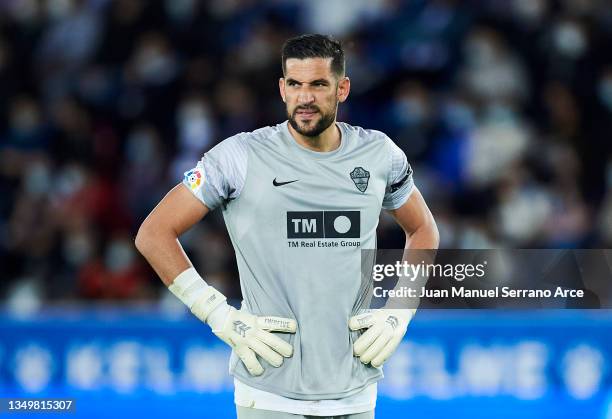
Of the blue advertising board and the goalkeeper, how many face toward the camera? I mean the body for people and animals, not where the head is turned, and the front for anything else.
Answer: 2

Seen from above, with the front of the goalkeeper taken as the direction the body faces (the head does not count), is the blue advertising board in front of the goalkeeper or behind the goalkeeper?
behind

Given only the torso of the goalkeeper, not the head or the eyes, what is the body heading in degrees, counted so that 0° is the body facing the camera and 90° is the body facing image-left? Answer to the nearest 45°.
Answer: approximately 0°

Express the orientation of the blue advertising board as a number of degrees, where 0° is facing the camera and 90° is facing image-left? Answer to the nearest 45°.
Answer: approximately 0°

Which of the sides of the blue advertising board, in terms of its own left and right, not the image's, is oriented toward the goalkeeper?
front
